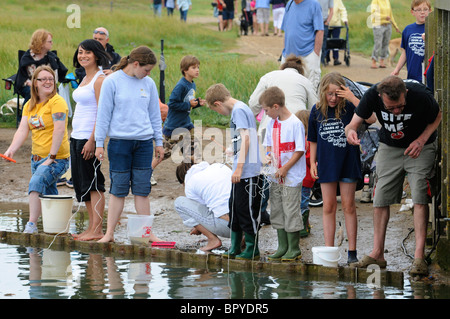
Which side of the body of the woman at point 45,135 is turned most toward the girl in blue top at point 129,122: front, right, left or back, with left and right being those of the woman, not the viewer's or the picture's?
left

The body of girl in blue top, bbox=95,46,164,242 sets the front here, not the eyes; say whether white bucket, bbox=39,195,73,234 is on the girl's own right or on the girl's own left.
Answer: on the girl's own right

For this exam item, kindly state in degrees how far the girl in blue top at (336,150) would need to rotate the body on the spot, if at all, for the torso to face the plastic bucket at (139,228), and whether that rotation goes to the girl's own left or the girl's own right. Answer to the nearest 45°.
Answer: approximately 90° to the girl's own right

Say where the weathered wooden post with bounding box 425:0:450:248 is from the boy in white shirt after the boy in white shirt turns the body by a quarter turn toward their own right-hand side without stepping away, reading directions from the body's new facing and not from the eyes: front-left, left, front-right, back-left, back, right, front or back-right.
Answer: back-right

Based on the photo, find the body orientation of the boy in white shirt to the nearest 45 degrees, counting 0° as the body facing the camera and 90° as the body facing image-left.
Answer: approximately 45°

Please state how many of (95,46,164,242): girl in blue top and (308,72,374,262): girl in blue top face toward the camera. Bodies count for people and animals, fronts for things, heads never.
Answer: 2

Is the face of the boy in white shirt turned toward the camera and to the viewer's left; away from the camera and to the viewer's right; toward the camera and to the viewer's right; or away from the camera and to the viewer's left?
toward the camera and to the viewer's left
